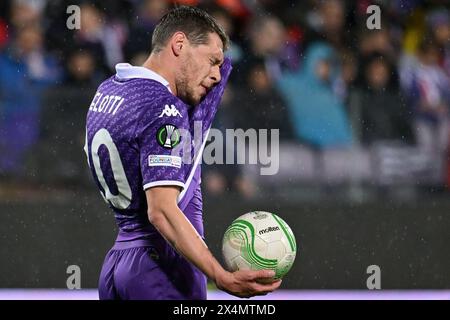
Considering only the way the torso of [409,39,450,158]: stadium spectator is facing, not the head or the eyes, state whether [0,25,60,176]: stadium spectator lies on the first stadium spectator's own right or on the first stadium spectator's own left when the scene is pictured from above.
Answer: on the first stadium spectator's own right

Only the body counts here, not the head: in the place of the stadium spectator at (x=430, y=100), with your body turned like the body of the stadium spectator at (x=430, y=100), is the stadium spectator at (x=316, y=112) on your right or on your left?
on your right

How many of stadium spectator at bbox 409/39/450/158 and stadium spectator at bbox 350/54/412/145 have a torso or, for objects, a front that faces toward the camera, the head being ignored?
2

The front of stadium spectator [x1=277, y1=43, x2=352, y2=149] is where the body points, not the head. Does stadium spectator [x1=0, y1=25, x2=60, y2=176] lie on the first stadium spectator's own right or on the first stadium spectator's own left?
on the first stadium spectator's own right

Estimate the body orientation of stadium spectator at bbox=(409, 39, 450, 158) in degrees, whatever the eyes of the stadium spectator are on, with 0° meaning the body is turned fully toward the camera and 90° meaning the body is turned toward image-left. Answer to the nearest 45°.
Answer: approximately 0°

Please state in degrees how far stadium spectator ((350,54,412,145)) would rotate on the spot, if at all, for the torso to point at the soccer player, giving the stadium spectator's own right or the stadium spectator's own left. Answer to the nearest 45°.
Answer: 0° — they already face them

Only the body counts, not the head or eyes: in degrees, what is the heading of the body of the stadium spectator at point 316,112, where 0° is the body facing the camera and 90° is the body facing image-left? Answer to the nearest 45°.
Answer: approximately 315°

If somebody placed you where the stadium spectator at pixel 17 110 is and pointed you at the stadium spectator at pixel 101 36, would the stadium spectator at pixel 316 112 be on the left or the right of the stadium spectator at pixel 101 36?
right
